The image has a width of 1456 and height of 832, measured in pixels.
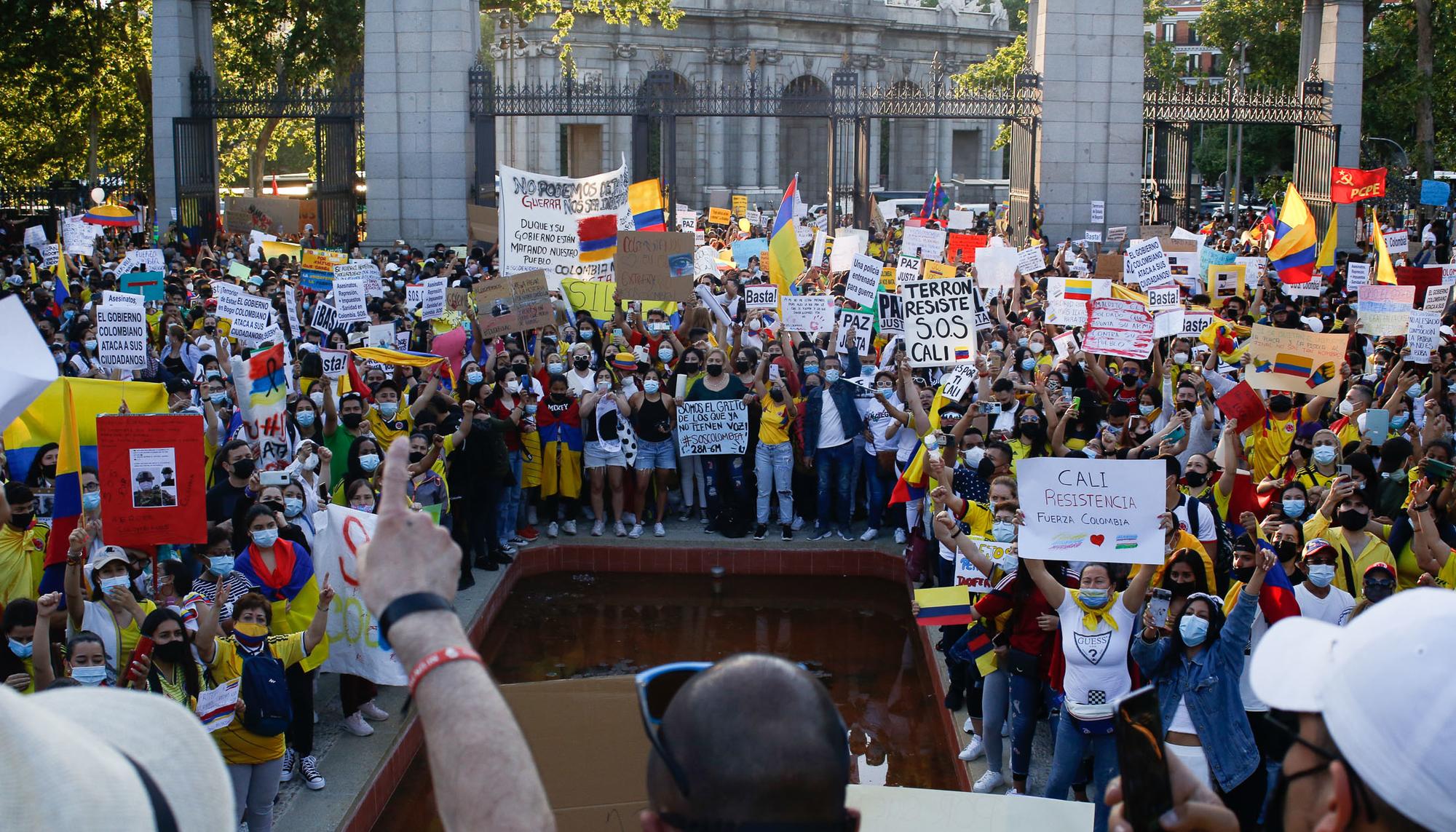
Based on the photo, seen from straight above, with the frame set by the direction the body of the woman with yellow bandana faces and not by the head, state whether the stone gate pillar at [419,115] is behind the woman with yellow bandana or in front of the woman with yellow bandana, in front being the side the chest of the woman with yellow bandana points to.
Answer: behind

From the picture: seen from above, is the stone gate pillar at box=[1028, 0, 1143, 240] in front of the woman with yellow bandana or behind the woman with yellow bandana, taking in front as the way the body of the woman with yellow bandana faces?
behind

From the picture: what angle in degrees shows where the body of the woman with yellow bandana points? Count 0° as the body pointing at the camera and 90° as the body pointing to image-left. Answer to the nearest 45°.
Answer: approximately 0°

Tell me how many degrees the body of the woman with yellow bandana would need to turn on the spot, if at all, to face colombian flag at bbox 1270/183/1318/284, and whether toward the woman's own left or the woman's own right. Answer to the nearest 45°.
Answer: approximately 180°

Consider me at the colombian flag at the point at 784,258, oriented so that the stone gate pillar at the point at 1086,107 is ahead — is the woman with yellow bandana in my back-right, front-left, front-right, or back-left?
back-right

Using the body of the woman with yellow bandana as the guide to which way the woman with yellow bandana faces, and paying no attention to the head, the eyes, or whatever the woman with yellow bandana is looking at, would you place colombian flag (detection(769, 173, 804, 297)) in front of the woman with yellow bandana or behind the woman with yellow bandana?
behind
